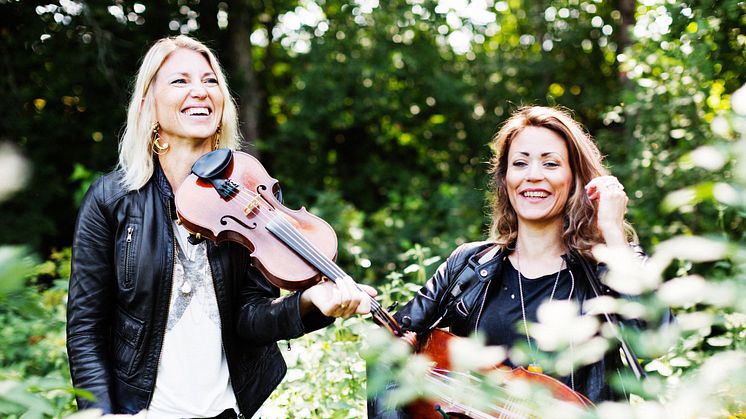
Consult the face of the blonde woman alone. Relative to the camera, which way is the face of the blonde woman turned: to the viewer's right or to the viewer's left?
to the viewer's right

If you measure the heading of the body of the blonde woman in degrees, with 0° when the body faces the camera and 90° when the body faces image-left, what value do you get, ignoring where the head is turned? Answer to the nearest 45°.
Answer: approximately 315°

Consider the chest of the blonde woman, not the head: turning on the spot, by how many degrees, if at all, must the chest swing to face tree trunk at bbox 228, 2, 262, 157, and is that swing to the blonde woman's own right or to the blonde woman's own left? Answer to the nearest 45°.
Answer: approximately 135° to the blonde woman's own left
